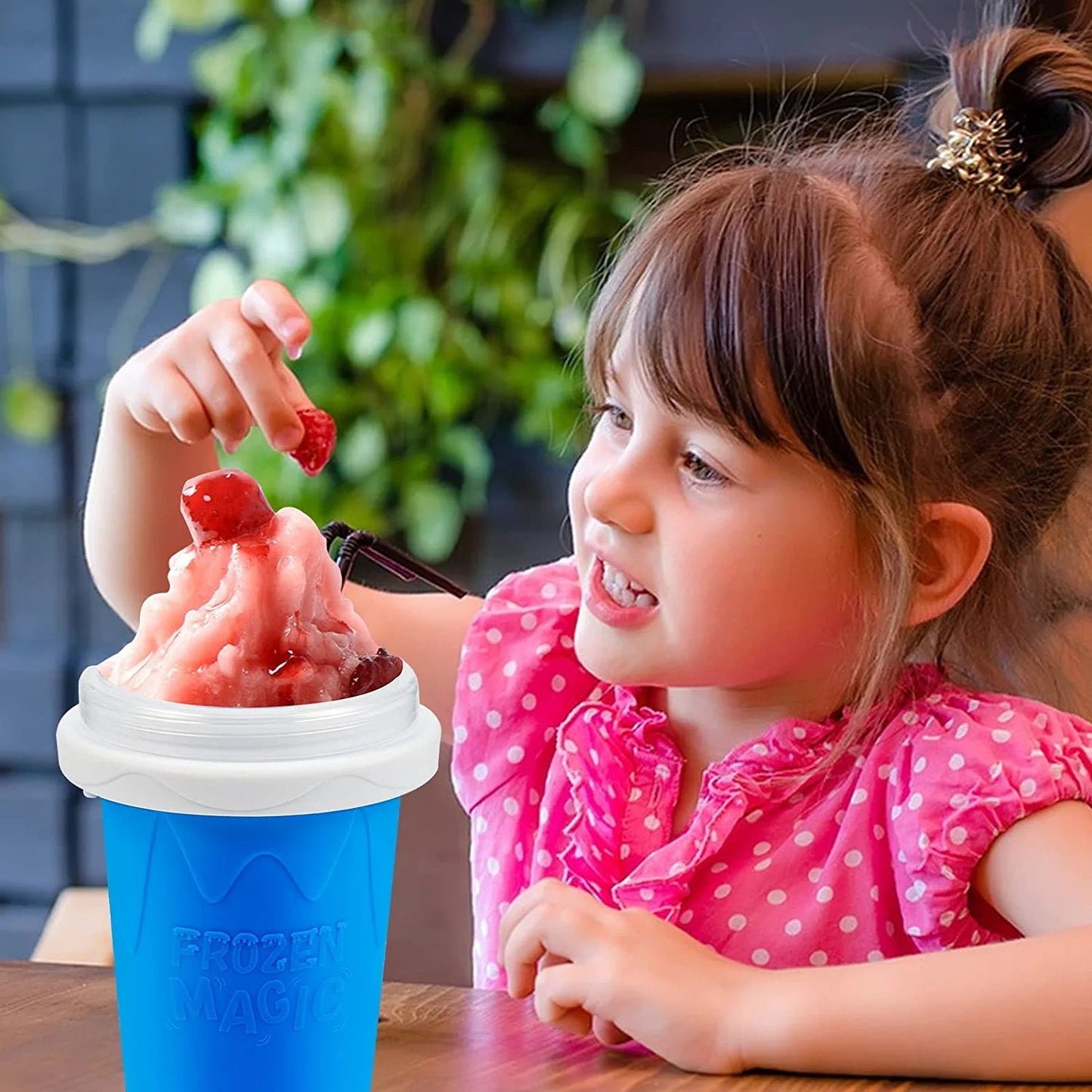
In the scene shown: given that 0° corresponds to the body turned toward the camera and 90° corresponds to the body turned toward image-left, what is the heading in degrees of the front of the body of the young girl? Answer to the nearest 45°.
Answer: approximately 45°

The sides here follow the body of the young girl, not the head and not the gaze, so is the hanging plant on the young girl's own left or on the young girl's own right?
on the young girl's own right

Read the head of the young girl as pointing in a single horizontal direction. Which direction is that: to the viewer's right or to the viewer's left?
to the viewer's left
